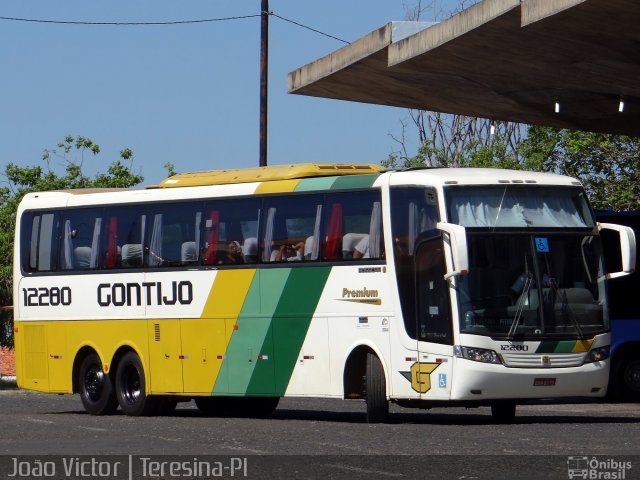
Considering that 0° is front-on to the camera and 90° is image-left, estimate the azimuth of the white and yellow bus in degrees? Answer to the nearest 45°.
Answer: approximately 315°

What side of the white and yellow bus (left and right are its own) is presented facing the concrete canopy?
left

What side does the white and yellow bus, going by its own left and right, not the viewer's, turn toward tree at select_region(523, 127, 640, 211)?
left

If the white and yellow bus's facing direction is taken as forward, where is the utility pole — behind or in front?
behind

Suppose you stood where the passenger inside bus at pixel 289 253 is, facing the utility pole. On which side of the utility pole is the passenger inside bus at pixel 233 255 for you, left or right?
left
